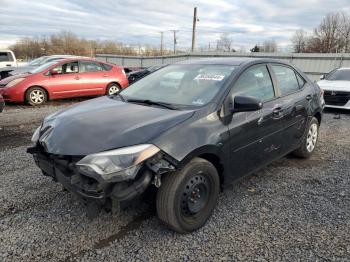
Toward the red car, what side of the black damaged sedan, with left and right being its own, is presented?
right

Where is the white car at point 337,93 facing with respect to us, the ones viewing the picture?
facing the viewer

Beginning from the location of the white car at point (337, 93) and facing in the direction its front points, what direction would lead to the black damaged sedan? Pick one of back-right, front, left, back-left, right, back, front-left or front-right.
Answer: front

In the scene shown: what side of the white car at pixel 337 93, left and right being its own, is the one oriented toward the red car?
right

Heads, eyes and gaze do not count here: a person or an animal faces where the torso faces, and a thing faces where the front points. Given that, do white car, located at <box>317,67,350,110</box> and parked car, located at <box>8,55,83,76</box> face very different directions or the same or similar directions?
same or similar directions

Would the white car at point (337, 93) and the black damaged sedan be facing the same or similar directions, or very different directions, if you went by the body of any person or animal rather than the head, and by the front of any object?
same or similar directions

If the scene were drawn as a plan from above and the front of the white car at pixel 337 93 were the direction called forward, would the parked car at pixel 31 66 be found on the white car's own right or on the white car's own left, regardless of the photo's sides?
on the white car's own right

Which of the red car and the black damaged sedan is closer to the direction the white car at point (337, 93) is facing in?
the black damaged sedan

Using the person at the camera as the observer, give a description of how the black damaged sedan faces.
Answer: facing the viewer and to the left of the viewer
